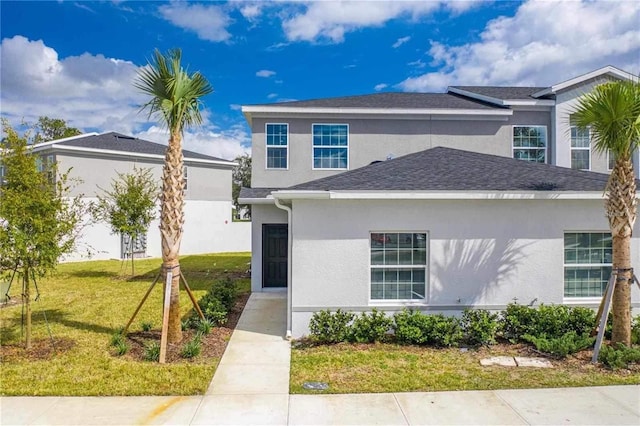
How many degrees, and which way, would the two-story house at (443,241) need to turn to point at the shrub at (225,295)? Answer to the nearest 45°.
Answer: approximately 90° to its right

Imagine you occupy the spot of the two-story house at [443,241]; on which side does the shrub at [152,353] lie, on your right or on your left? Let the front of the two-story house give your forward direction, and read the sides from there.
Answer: on your right

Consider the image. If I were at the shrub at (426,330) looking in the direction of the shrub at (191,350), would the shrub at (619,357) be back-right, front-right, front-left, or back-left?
back-left

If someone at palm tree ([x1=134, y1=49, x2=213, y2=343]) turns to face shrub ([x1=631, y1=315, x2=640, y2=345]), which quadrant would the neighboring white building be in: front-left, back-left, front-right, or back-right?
back-left

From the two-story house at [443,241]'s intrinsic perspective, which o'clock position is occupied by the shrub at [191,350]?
The shrub is roughly at 2 o'clock from the two-story house.

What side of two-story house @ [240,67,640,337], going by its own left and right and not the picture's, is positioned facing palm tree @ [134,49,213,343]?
right

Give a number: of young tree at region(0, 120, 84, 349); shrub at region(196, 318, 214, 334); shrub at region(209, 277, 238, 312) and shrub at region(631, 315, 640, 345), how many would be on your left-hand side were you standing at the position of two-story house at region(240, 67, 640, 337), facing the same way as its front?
1

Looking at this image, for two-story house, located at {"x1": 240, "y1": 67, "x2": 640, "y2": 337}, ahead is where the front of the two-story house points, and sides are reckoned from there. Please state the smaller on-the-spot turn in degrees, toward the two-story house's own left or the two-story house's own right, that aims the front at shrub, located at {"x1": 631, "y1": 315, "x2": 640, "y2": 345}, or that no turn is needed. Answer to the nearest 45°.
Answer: approximately 90° to the two-story house's own left

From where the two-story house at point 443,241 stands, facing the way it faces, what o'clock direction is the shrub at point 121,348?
The shrub is roughly at 2 o'clock from the two-story house.

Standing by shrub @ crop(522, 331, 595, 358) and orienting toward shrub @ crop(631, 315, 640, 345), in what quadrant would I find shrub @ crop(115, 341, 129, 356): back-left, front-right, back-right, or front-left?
back-left

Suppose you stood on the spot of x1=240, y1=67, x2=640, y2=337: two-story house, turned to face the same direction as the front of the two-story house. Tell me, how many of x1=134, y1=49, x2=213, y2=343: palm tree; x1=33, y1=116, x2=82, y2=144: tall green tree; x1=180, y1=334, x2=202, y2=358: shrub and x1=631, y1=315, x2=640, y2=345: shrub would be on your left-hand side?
1

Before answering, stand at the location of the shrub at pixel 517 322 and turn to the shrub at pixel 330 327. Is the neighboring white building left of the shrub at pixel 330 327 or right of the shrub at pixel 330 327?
right

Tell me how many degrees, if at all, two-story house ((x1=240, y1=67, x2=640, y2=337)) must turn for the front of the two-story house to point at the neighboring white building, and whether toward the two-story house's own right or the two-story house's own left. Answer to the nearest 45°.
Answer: approximately 135° to the two-story house's own right
